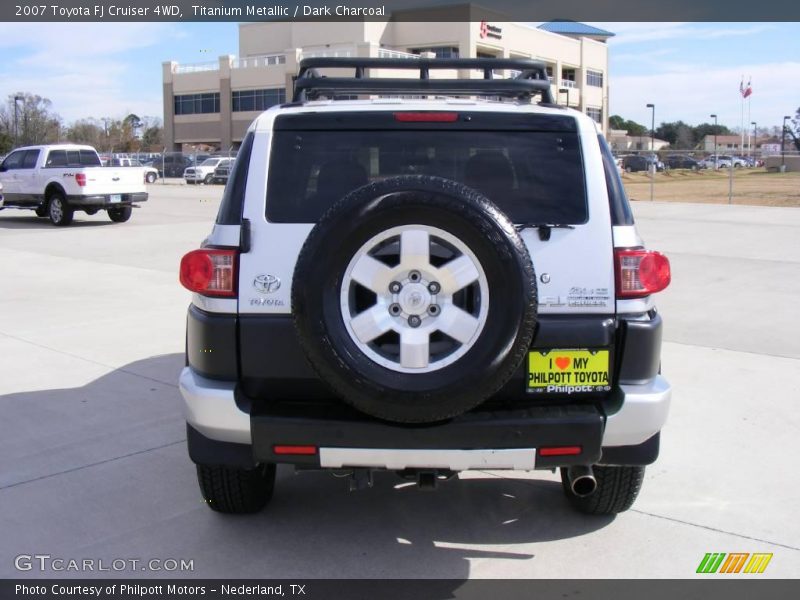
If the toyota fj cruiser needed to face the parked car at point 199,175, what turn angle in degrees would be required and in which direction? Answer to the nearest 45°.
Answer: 0° — it already faces it

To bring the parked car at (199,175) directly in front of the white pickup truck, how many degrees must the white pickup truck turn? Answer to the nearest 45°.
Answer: approximately 45° to its right

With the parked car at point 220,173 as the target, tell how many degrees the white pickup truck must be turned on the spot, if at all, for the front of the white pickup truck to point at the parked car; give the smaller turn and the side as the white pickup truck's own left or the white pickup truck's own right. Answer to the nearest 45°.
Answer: approximately 45° to the white pickup truck's own right

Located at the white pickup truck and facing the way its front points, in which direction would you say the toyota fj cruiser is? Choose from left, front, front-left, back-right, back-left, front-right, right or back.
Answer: back-left

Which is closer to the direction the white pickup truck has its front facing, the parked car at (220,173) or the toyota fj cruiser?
the parked car

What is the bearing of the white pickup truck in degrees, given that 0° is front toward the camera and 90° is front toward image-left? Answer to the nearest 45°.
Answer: approximately 135°

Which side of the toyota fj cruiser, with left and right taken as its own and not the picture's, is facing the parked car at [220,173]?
front

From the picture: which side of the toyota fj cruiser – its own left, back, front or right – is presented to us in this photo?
back

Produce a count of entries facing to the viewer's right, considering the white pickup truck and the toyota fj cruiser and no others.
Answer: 0
